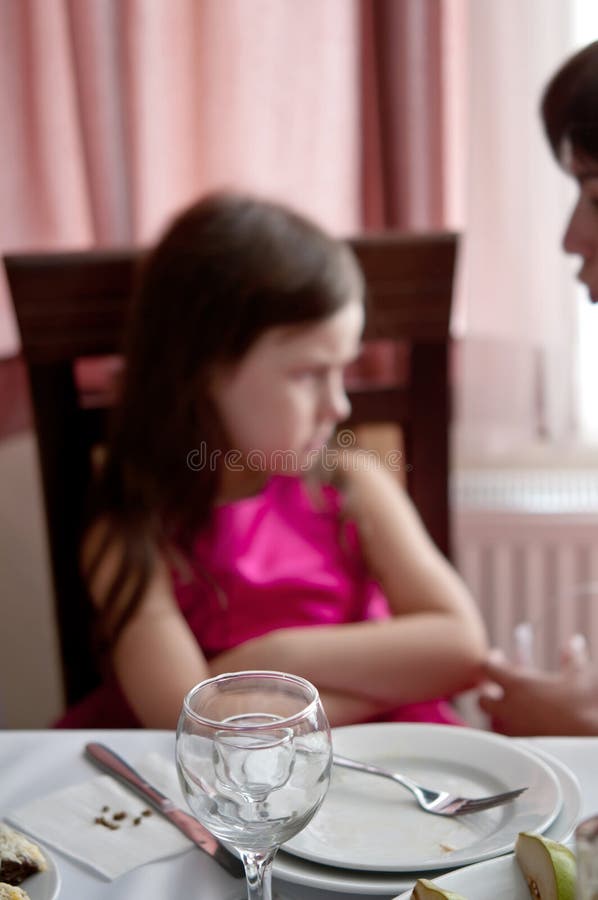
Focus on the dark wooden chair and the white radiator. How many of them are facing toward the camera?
2

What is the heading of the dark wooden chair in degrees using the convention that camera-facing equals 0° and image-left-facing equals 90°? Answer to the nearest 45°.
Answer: approximately 0°

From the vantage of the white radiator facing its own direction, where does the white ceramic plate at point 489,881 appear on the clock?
The white ceramic plate is roughly at 12 o'clock from the white radiator.

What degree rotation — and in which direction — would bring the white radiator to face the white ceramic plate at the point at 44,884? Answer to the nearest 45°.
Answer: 0° — it already faces it

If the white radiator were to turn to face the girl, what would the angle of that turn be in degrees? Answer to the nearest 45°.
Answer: approximately 45° to its right

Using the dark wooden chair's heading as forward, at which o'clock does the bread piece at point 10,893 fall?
The bread piece is roughly at 12 o'clock from the dark wooden chair.

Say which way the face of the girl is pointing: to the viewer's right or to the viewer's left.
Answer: to the viewer's right

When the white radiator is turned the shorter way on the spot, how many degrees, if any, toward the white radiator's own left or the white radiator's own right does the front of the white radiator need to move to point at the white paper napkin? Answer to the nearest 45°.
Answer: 0° — it already faces it

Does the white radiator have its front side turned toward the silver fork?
yes

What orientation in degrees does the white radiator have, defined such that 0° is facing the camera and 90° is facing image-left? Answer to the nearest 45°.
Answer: approximately 0°
